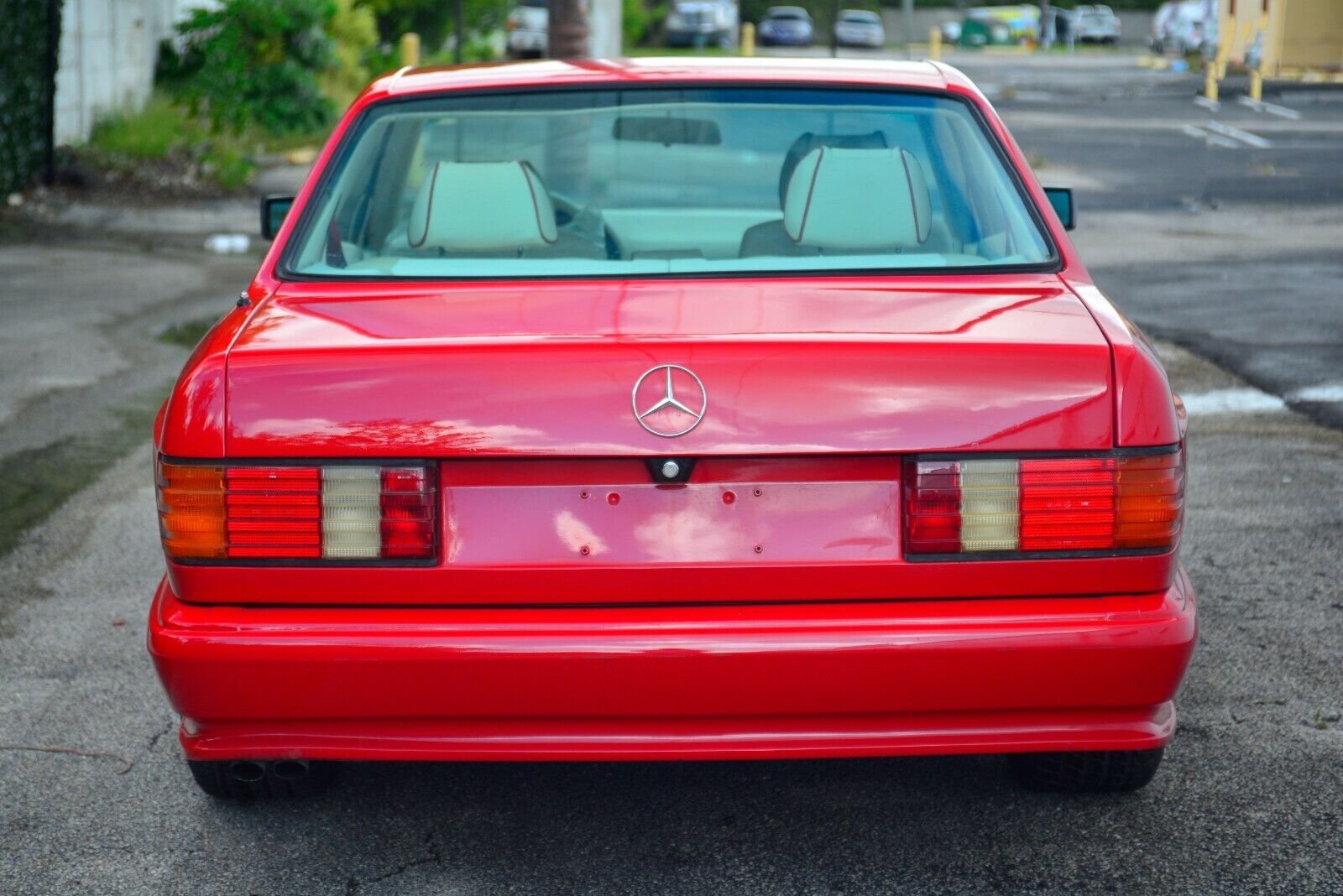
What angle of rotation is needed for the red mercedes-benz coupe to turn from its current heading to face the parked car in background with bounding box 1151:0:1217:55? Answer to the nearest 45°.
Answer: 0° — it already faces it

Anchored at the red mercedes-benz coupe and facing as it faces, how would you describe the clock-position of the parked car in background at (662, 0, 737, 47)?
The parked car in background is roughly at 12 o'clock from the red mercedes-benz coupe.

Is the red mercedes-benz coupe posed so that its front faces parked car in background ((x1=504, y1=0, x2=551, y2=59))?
yes

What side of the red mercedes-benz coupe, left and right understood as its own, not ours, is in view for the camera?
back

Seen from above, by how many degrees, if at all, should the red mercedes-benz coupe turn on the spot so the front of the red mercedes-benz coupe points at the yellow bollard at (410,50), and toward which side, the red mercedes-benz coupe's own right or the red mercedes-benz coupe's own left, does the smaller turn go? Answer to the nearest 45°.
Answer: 0° — it already faces it
